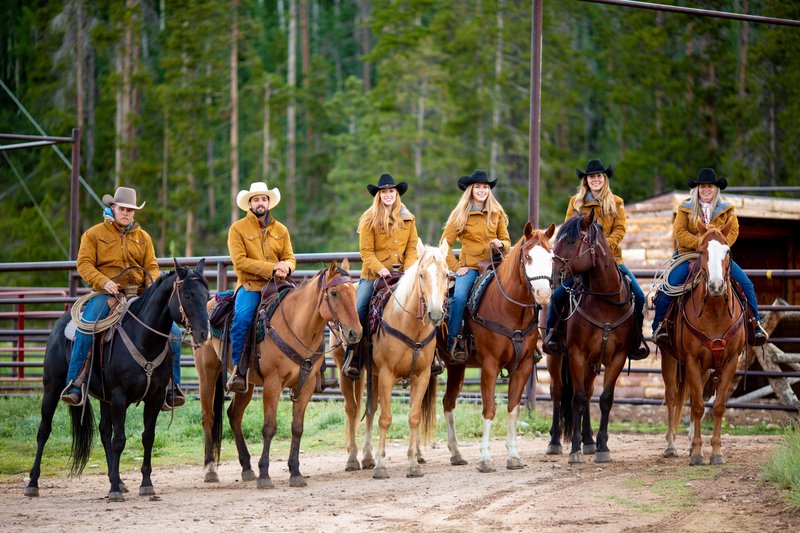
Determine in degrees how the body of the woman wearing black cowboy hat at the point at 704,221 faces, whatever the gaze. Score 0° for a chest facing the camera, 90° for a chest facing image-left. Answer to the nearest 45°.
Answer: approximately 0°

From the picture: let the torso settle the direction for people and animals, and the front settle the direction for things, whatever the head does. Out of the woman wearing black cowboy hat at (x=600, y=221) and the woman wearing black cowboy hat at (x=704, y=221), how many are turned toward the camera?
2

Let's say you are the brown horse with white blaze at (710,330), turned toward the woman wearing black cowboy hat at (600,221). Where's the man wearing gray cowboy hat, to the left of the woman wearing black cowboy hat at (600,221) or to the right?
left

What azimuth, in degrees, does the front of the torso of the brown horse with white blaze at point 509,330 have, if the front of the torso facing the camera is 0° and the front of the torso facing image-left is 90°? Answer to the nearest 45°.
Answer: approximately 315°

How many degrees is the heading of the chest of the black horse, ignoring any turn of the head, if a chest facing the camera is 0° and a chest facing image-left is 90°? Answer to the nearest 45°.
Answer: approximately 315°
